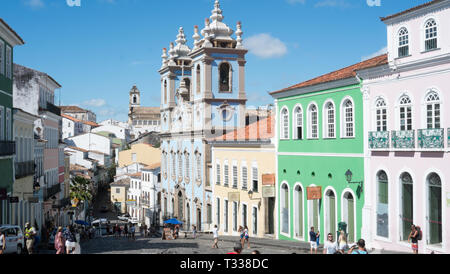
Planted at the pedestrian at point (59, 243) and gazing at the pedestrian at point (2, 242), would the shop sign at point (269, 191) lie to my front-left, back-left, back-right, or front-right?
back-right

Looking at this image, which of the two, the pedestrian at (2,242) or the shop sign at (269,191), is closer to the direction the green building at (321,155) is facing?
the pedestrian

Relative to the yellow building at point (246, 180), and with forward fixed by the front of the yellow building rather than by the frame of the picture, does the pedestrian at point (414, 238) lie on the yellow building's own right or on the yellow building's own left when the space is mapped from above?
on the yellow building's own left

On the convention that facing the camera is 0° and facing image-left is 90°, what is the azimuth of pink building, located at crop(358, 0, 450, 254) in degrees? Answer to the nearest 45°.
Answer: approximately 45°

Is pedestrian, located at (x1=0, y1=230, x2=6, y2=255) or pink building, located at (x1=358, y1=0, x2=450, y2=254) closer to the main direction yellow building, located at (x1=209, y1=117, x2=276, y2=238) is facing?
the pedestrian

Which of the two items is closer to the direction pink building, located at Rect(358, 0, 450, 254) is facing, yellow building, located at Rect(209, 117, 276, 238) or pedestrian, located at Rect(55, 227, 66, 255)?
the pedestrian

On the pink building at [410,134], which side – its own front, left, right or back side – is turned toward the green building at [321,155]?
right
